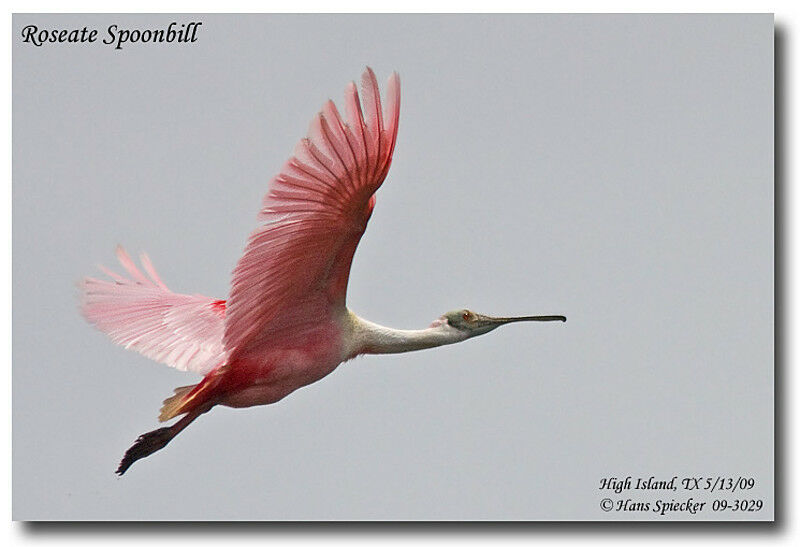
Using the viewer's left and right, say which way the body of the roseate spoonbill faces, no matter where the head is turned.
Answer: facing to the right of the viewer
